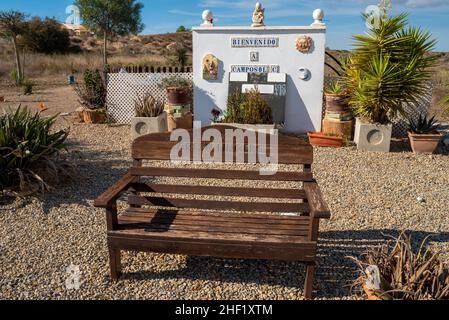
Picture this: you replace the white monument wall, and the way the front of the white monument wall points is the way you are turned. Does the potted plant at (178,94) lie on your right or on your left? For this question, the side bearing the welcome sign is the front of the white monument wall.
on your right

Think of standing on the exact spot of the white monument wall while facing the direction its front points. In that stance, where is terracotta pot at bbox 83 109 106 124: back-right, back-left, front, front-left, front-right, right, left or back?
right

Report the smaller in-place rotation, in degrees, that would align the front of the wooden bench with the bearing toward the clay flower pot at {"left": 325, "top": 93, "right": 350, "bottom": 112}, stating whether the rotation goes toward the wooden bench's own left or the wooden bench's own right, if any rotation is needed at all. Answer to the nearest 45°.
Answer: approximately 135° to the wooden bench's own left

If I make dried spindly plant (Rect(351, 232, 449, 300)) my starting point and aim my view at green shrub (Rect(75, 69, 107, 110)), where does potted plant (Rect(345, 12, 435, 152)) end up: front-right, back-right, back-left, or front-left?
front-right

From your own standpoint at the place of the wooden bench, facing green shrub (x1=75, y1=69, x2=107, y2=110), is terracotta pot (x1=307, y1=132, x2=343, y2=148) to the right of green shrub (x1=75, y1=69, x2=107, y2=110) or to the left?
right

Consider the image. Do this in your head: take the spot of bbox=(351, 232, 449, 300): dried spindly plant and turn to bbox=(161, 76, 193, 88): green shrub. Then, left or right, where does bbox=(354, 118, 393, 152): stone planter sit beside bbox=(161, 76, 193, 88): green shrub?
right

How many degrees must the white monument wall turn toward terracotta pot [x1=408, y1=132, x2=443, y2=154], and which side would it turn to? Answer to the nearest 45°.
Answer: approximately 45° to its left

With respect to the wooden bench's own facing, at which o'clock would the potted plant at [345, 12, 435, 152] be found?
The potted plant is roughly at 7 o'clock from the wooden bench.

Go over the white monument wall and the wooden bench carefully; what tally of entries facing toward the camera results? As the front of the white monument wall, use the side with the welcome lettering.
2

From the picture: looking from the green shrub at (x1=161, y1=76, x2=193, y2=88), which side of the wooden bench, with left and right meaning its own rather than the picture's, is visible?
back

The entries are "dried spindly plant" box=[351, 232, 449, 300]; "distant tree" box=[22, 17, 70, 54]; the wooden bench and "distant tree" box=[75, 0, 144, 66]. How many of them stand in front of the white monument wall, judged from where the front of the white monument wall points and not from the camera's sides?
2

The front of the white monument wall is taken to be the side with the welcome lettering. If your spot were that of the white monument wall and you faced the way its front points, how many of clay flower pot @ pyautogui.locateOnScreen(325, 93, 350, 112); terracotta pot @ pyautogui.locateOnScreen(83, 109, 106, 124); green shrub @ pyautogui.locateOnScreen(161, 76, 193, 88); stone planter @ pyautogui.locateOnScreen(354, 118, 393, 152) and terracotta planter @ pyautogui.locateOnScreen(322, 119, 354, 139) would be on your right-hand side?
2

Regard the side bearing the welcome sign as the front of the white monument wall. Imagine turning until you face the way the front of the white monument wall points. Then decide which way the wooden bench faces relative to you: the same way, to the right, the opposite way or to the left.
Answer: the same way

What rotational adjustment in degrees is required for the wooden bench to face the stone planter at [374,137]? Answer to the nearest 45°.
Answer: approximately 135° to its left

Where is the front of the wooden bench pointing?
toward the camera

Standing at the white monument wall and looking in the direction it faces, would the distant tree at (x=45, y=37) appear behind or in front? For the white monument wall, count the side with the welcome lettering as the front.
behind
